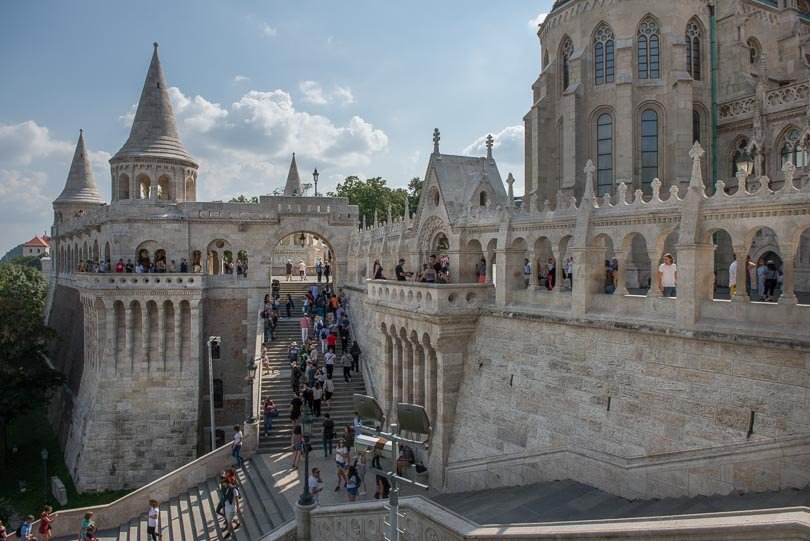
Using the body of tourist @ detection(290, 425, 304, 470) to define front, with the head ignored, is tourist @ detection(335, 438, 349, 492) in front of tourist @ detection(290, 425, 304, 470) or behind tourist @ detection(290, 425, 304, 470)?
behind

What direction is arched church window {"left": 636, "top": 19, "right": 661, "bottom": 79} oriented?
toward the camera

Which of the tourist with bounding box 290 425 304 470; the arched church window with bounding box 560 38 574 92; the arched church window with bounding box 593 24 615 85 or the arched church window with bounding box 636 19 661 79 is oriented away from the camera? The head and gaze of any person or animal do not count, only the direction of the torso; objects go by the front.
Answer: the tourist

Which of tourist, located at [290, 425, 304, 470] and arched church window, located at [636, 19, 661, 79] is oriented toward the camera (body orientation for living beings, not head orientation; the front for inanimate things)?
the arched church window

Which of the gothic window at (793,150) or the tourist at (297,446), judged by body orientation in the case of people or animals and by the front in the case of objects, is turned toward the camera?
the gothic window

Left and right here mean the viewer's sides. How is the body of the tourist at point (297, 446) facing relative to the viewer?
facing away from the viewer

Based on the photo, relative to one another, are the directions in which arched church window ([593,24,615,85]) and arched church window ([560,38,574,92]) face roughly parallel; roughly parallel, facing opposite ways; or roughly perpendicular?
roughly parallel

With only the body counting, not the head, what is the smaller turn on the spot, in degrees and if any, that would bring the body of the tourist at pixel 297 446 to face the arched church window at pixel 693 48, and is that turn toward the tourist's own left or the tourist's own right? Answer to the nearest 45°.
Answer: approximately 90° to the tourist's own right

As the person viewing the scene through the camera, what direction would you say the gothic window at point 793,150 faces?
facing the viewer

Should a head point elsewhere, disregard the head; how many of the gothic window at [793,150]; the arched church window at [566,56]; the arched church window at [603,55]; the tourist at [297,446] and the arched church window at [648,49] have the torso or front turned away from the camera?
1

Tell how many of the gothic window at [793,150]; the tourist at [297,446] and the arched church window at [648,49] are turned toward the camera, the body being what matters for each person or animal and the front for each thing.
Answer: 2

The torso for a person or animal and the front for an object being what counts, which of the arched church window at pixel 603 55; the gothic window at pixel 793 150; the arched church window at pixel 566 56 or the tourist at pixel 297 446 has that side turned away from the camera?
the tourist

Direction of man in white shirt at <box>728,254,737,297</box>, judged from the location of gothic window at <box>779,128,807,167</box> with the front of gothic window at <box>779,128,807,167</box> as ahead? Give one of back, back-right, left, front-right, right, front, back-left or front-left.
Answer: front
